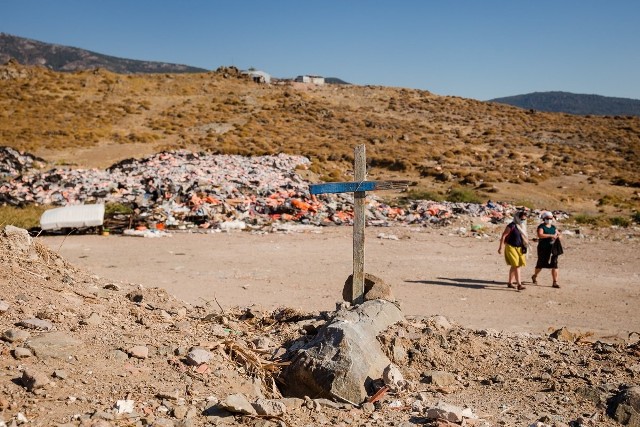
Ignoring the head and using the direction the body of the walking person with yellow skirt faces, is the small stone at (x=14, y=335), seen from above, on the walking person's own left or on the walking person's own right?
on the walking person's own right

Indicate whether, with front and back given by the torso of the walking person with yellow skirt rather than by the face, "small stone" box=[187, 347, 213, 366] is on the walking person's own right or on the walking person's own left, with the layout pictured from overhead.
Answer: on the walking person's own right

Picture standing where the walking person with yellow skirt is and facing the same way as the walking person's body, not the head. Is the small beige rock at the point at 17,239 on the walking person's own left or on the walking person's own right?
on the walking person's own right

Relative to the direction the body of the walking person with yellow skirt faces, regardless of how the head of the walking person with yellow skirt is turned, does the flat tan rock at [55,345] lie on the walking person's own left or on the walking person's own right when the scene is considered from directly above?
on the walking person's own right

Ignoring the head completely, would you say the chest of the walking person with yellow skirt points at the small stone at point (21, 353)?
no

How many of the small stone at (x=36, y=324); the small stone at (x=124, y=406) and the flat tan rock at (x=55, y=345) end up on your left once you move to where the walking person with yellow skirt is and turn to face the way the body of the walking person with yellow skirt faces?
0

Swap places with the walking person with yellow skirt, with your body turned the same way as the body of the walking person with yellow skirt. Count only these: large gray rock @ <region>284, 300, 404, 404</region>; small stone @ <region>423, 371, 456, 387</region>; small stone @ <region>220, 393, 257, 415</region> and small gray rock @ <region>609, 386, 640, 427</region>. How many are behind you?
0

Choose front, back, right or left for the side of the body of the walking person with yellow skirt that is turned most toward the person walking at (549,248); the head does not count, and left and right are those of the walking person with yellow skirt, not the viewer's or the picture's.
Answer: left

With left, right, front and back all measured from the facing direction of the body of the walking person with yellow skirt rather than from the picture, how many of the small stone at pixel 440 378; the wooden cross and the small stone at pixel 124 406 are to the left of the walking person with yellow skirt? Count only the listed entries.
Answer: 0

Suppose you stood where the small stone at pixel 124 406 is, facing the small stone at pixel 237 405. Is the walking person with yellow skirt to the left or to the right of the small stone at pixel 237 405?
left

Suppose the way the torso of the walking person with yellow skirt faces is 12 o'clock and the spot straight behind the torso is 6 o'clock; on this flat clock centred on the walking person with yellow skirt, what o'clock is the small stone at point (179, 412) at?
The small stone is roughly at 2 o'clock from the walking person with yellow skirt.

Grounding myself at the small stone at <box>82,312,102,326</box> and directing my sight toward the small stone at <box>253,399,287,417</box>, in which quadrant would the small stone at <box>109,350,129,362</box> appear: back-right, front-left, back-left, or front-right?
front-right

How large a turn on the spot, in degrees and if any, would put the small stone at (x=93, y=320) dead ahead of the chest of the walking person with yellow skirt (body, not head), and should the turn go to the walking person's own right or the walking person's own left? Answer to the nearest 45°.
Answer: approximately 90° to the walking person's own right

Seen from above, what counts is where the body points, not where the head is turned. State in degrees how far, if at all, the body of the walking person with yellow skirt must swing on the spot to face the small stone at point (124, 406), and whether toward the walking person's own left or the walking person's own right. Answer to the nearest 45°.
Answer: approximately 45° to the walking person's own right
